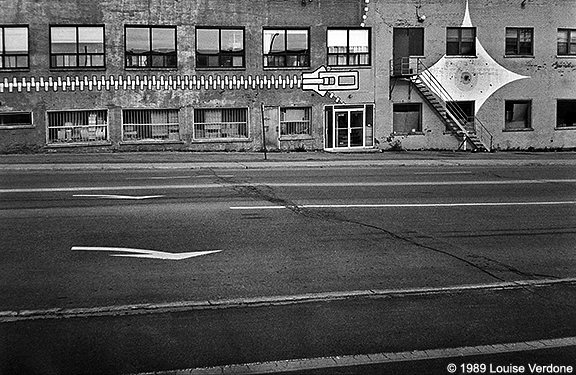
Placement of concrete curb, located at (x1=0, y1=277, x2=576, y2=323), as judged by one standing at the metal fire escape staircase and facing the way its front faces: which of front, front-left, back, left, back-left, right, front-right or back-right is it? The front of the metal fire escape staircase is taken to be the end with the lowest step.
right

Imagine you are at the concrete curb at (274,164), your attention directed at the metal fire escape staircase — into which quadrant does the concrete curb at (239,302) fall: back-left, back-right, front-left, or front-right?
back-right

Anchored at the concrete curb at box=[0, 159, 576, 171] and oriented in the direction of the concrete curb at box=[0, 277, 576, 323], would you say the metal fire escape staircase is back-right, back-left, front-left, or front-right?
back-left
